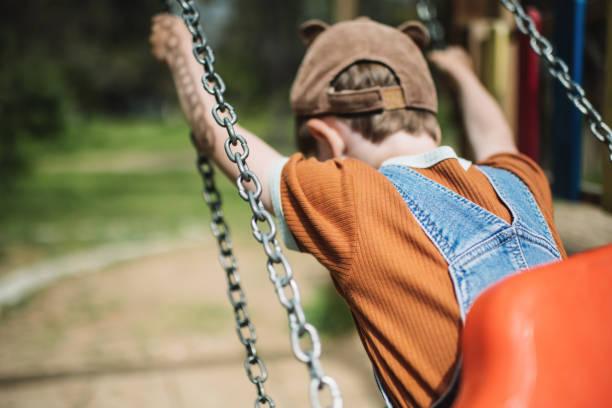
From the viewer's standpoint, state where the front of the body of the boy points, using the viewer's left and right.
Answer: facing away from the viewer and to the left of the viewer

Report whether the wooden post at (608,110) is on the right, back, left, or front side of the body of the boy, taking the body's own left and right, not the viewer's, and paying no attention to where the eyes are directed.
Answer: right

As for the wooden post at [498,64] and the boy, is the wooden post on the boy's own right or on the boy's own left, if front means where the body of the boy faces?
on the boy's own right

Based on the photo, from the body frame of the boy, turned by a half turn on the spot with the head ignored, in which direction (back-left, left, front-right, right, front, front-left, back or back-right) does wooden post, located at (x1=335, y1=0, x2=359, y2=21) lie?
back-left

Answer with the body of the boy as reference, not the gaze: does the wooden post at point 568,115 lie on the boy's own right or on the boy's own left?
on the boy's own right

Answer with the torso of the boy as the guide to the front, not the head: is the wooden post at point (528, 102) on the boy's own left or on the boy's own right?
on the boy's own right
